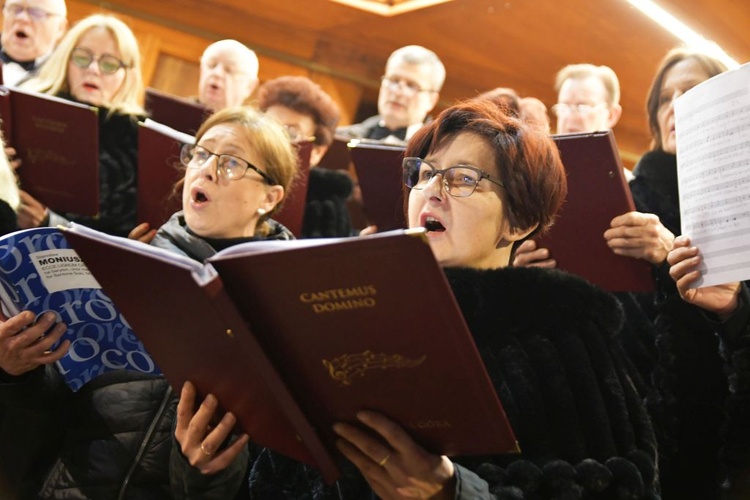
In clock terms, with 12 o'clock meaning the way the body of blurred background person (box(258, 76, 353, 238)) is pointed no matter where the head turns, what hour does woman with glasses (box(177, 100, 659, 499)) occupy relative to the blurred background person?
The woman with glasses is roughly at 10 o'clock from the blurred background person.

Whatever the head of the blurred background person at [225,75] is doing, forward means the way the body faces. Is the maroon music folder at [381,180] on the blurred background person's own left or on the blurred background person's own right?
on the blurred background person's own left

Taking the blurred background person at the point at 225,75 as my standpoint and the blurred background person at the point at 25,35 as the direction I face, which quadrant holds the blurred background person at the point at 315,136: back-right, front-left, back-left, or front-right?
back-left

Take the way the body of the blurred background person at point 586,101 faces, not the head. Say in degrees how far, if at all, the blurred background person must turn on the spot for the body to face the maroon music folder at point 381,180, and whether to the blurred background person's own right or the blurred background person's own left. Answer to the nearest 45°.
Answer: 0° — they already face it

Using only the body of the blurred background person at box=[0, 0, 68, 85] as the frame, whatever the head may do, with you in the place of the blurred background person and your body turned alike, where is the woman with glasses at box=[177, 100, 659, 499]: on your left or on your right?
on your left
